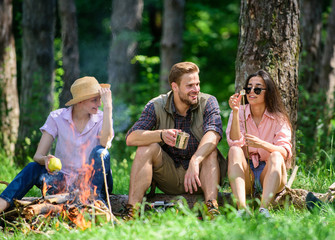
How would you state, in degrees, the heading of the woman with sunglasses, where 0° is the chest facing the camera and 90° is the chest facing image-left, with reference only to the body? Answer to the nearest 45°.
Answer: approximately 0°

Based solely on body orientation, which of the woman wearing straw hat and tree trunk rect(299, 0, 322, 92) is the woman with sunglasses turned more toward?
the woman wearing straw hat

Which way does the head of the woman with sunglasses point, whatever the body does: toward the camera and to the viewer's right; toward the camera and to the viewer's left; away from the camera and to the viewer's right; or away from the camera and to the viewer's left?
toward the camera and to the viewer's left

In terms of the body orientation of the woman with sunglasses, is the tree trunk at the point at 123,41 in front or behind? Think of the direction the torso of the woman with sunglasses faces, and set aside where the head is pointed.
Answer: behind

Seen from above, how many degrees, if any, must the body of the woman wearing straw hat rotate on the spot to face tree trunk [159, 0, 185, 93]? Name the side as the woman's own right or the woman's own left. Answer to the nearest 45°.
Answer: approximately 180°

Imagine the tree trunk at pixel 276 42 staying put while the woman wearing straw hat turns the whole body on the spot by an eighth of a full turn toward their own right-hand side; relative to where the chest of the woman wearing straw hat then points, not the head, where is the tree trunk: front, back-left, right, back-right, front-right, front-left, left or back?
back-left

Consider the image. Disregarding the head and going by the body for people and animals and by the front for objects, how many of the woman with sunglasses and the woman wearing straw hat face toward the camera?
2

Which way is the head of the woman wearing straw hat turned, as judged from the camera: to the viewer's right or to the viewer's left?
to the viewer's right

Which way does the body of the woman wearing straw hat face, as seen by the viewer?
toward the camera
